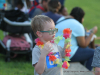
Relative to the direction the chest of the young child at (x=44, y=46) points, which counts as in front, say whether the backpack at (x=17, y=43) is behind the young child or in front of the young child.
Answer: behind

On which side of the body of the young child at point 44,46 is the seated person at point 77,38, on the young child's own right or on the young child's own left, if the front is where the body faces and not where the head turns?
on the young child's own left

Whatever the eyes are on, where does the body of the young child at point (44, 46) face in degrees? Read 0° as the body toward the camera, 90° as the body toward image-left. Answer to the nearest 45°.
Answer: approximately 315°
